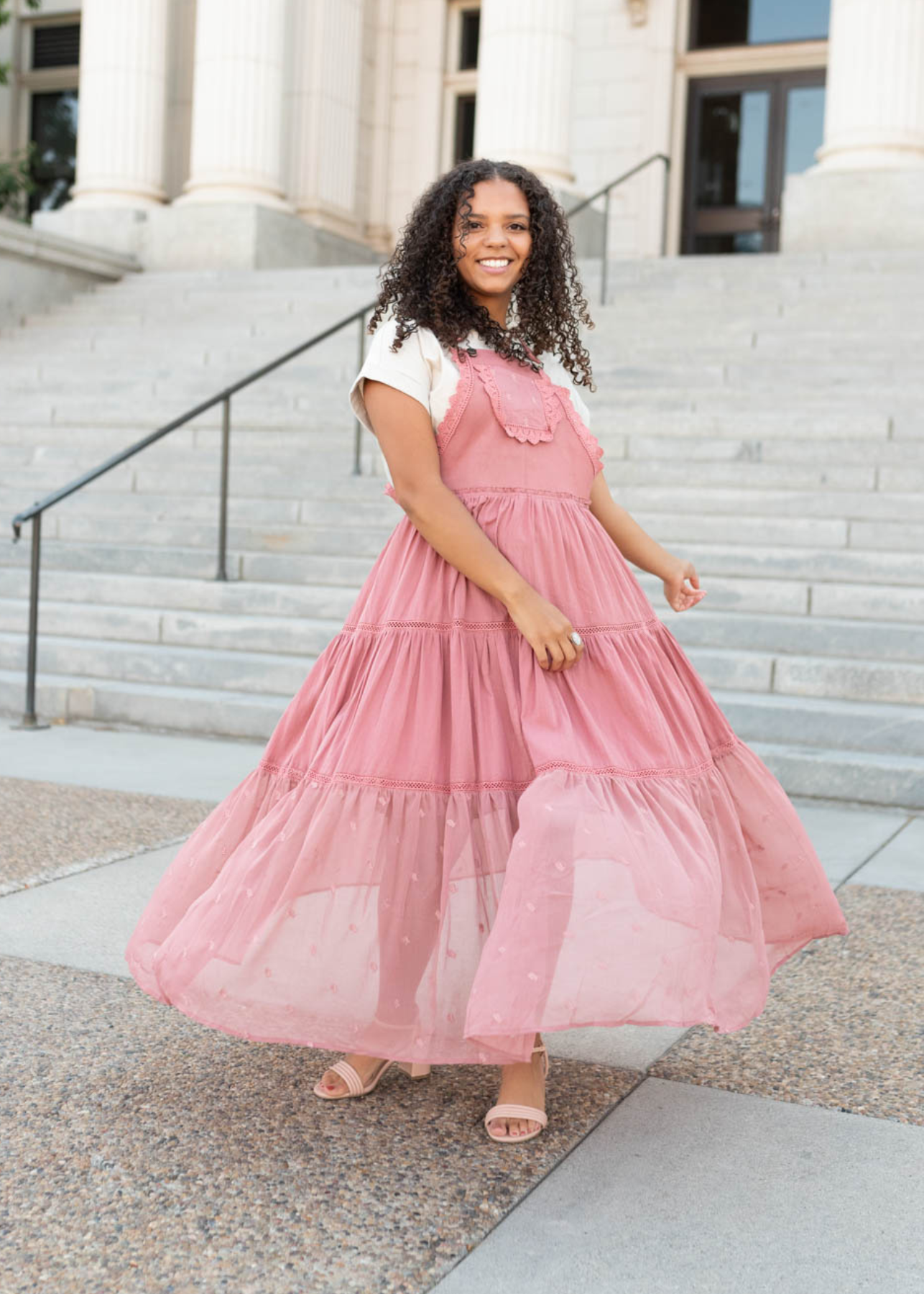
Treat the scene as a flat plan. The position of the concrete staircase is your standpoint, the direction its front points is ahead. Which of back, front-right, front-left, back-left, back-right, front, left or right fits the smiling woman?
front

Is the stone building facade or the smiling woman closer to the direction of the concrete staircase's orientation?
the smiling woman

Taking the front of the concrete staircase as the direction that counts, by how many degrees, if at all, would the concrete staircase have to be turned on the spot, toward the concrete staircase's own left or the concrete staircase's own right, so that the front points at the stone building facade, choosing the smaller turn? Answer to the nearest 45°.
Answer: approximately 180°

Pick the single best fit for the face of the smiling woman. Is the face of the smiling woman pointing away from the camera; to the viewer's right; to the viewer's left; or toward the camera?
toward the camera

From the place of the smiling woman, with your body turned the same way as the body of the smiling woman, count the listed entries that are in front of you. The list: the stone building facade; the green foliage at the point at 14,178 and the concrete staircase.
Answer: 0

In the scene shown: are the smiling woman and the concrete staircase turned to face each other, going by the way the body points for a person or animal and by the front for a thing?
no

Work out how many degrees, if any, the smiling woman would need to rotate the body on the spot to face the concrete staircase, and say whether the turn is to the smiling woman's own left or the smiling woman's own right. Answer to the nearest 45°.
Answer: approximately 135° to the smiling woman's own left

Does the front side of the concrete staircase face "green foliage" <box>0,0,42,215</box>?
no

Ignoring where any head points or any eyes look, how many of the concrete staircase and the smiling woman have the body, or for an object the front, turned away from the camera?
0

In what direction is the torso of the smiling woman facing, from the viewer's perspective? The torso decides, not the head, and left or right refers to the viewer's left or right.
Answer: facing the viewer and to the right of the viewer

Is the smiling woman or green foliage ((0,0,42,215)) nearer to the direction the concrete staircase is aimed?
the smiling woman

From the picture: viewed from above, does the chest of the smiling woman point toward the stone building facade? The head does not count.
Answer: no

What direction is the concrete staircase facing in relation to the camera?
toward the camera

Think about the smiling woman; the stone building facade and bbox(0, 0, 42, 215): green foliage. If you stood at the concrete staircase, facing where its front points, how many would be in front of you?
1
